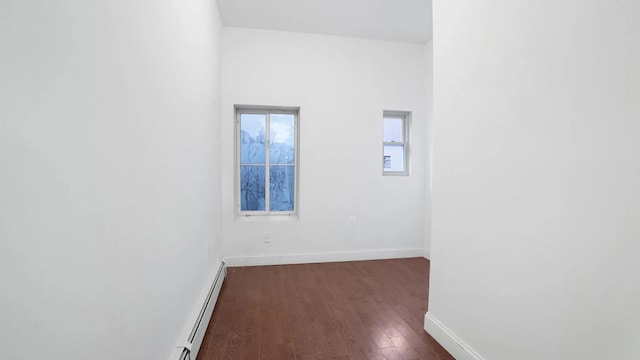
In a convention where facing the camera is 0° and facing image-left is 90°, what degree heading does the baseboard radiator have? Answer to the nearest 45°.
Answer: approximately 270°
